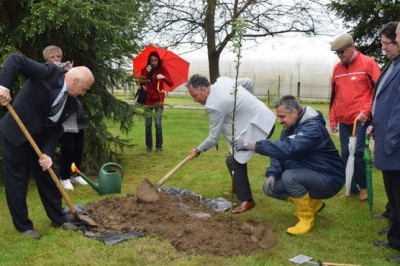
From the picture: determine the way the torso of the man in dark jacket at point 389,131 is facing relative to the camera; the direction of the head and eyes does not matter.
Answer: to the viewer's left

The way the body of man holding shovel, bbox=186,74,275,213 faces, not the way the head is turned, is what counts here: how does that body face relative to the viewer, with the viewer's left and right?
facing to the left of the viewer

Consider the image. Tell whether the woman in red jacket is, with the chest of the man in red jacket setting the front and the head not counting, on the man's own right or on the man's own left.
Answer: on the man's own right

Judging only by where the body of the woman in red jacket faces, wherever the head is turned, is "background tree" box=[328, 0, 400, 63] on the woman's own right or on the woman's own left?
on the woman's own left

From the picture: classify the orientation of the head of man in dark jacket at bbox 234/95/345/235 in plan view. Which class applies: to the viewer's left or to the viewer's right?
to the viewer's left

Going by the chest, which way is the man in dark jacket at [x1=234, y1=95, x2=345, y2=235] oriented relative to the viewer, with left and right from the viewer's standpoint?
facing to the left of the viewer

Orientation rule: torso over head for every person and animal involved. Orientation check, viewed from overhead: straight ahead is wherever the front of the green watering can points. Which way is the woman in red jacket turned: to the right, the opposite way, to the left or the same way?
to the left

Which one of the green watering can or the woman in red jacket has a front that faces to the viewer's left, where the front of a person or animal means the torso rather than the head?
the green watering can

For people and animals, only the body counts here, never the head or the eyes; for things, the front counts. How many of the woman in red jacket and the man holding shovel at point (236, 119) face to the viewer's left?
1

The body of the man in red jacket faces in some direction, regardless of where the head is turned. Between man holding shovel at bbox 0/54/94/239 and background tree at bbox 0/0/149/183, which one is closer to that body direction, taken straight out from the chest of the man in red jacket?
the man holding shovel

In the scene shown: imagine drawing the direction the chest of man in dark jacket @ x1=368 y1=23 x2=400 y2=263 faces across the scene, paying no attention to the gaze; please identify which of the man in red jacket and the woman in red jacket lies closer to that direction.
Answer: the woman in red jacket

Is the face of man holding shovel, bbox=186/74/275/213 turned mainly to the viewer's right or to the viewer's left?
to the viewer's left

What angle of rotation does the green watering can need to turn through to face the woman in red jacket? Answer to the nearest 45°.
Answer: approximately 90° to its right
